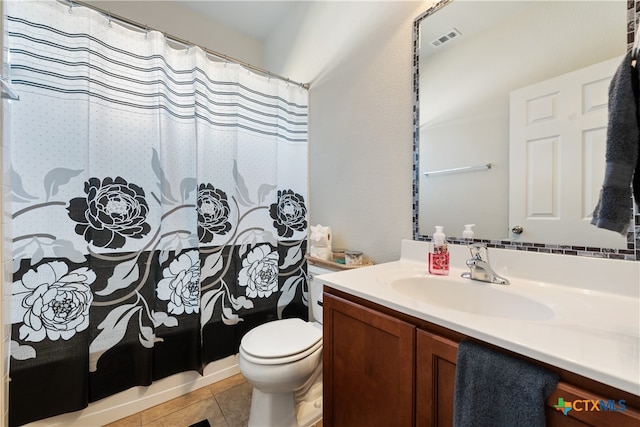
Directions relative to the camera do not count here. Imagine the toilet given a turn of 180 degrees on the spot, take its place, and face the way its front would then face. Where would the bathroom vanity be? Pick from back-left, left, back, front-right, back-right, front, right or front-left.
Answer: right

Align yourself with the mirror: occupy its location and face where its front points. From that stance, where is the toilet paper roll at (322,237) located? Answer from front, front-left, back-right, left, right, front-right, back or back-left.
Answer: front-right

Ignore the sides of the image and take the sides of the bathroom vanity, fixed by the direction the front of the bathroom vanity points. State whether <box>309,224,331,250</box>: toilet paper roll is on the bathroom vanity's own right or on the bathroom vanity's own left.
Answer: on the bathroom vanity's own right

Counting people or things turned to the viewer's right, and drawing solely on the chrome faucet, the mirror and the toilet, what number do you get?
0

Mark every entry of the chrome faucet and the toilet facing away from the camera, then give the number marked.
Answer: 0

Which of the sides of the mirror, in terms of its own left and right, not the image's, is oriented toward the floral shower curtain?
front

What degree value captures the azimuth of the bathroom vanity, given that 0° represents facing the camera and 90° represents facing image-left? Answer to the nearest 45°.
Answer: approximately 45°

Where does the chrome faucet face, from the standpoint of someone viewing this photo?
facing the viewer and to the left of the viewer
